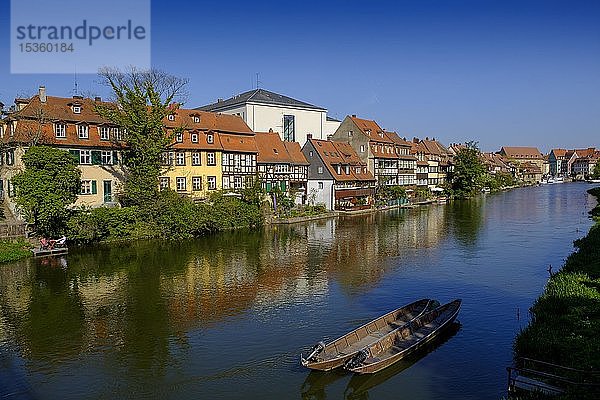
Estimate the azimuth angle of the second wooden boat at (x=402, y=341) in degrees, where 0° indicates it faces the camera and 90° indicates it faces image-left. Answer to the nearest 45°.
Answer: approximately 225°

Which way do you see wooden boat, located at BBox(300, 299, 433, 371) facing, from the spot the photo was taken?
facing away from the viewer and to the right of the viewer

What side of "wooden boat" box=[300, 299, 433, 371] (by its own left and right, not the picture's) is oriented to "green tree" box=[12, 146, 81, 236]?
left

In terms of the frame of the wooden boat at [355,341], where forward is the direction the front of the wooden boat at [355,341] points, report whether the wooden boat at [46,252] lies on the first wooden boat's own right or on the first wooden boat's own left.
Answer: on the first wooden boat's own left

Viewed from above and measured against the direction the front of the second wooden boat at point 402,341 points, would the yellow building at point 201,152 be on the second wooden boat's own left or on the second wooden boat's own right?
on the second wooden boat's own left

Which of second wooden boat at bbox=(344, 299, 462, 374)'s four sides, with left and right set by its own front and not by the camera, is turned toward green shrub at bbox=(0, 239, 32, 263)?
left

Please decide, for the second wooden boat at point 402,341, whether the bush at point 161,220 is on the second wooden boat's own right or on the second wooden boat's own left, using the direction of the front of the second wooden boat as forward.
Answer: on the second wooden boat's own left
